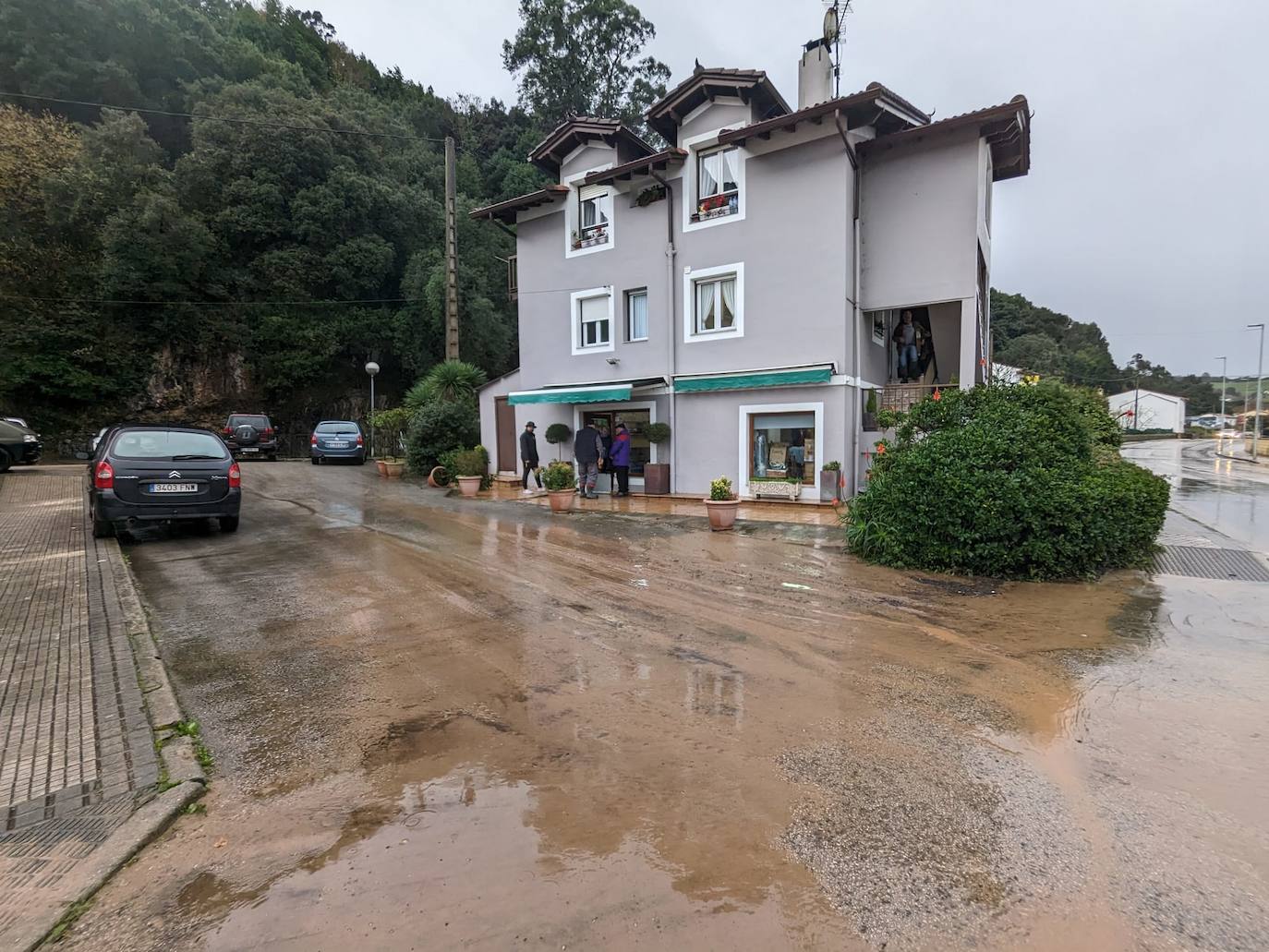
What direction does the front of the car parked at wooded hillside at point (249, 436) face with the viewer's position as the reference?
facing away from the viewer

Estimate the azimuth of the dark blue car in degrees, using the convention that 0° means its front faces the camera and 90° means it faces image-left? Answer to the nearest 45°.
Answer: approximately 180°

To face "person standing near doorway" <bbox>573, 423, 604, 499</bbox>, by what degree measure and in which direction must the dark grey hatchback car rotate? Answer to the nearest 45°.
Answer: approximately 90° to its right

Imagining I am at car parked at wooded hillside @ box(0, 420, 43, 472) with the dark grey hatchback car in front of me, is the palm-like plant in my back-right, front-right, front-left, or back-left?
front-left

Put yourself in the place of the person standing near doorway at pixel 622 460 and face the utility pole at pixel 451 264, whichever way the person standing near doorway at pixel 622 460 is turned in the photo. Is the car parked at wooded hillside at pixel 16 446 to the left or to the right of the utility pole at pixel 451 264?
left

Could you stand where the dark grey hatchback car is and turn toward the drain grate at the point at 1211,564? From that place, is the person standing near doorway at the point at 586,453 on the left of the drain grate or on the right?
left

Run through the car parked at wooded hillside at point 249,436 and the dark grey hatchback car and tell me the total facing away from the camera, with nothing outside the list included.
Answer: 2

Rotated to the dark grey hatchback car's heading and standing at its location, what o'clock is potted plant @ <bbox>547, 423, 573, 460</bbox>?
The potted plant is roughly at 2 o'clock from the dark grey hatchback car.

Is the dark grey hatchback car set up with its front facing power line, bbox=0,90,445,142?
yes

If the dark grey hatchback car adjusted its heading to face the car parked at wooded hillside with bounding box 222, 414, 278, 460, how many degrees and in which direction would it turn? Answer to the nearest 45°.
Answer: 0° — it already faces it

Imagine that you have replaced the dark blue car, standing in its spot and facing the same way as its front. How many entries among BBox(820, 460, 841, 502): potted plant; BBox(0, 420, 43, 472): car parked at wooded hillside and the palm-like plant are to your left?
1

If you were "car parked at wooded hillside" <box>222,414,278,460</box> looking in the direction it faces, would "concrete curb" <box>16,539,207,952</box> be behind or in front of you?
behind

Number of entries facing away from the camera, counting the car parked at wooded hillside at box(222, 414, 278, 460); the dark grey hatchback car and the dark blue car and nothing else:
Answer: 3

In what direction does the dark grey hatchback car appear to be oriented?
away from the camera

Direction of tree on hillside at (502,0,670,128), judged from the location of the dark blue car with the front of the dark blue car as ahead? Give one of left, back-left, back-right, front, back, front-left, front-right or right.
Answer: front-right
